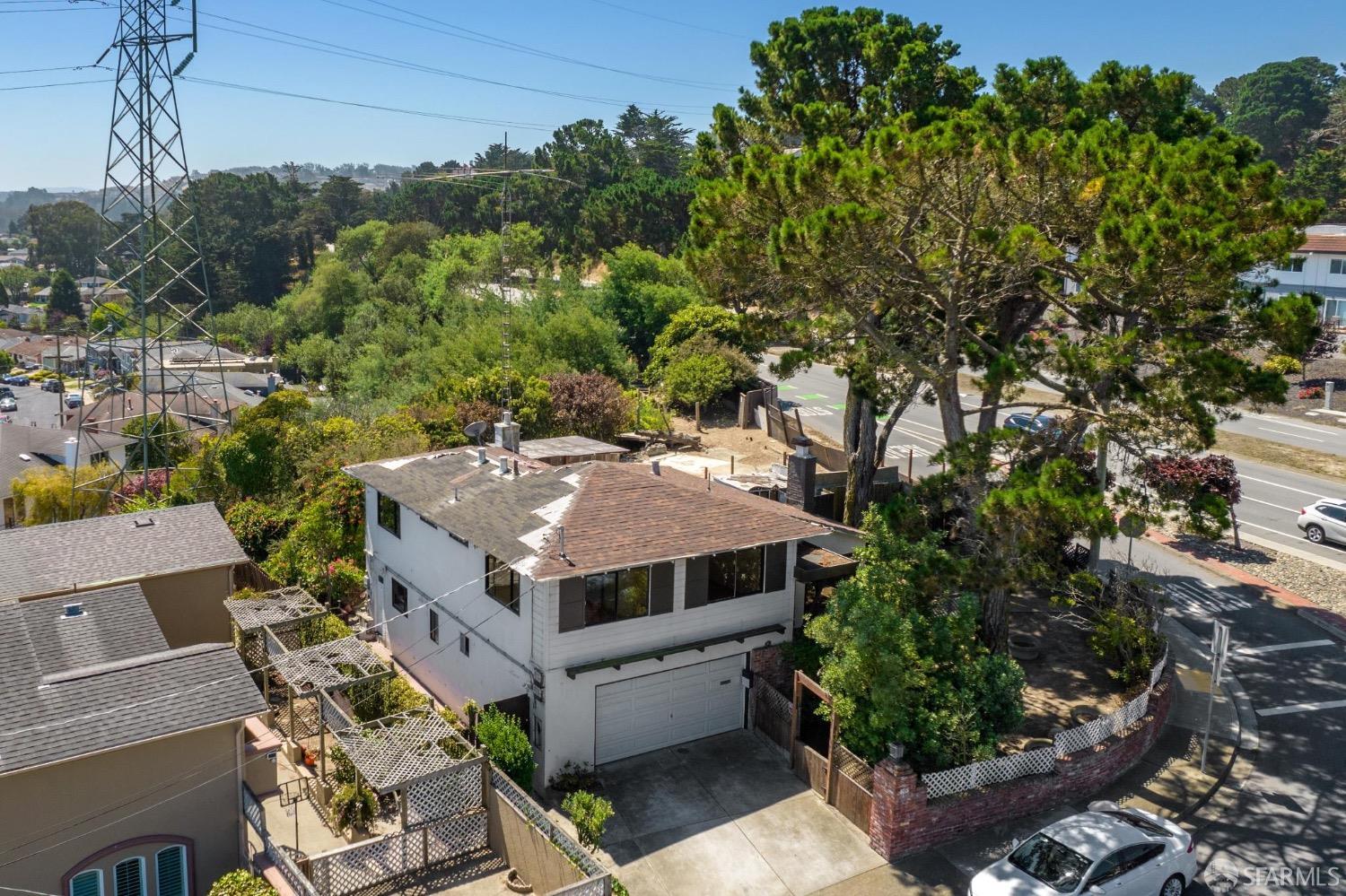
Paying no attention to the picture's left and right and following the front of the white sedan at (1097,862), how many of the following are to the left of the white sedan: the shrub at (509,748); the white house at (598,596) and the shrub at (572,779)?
0

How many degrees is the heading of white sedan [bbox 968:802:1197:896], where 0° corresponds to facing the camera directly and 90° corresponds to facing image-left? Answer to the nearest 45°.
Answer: approximately 45°

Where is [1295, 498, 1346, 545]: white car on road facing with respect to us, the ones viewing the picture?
facing the viewer and to the right of the viewer

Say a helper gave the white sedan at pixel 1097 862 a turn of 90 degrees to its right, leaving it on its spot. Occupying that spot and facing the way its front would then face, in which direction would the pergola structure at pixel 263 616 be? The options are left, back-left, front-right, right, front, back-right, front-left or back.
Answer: front-left

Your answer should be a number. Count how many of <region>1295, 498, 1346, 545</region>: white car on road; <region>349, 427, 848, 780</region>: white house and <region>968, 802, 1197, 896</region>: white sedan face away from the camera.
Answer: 0

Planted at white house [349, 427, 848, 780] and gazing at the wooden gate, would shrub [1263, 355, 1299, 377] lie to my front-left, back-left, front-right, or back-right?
front-left

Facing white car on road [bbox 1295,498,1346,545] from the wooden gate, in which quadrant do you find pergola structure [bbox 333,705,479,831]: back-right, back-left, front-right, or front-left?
back-left

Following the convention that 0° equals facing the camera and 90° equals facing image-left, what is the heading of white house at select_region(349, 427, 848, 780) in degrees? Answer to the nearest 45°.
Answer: approximately 315°

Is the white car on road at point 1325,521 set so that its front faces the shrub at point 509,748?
no

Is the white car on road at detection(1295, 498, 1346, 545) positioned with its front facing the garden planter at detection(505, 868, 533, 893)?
no

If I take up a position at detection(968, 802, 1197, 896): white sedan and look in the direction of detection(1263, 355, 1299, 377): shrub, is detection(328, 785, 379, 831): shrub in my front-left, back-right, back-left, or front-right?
back-left

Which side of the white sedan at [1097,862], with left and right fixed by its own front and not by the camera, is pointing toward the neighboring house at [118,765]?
front
